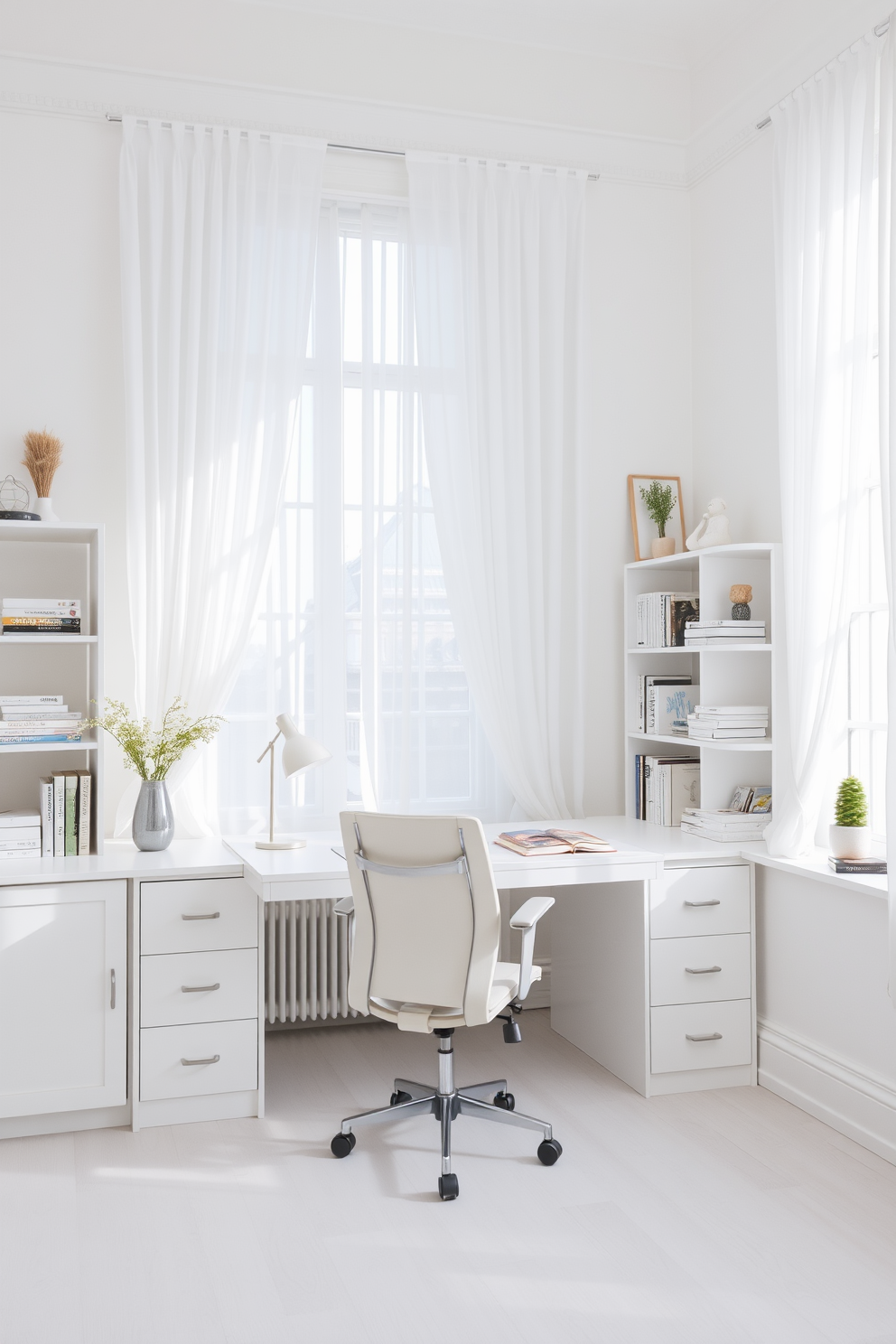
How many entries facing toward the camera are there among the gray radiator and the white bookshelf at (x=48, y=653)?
2

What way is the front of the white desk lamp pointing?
to the viewer's right

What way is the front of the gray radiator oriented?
toward the camera

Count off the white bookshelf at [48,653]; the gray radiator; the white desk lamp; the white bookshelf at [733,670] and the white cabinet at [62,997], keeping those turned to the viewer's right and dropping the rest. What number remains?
1

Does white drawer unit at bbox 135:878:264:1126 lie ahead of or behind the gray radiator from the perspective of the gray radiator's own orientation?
ahead

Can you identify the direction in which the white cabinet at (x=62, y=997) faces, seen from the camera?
facing the viewer

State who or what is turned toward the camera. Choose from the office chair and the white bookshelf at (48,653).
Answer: the white bookshelf

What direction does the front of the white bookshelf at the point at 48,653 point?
toward the camera

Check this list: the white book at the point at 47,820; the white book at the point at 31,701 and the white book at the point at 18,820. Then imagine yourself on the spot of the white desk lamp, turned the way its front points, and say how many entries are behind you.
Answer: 3

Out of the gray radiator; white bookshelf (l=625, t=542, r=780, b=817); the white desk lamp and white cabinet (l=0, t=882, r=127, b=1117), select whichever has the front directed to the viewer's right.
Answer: the white desk lamp
